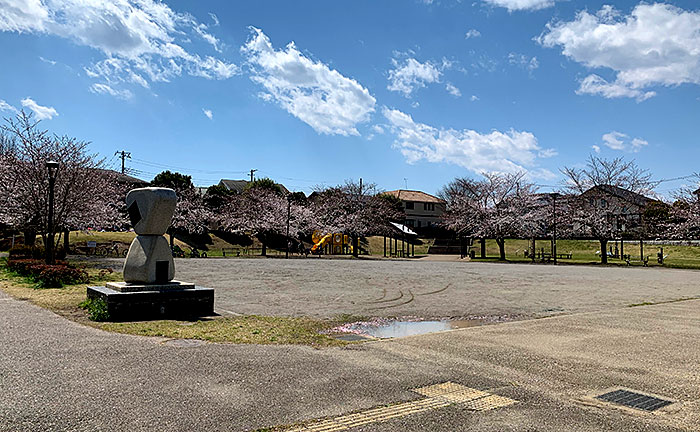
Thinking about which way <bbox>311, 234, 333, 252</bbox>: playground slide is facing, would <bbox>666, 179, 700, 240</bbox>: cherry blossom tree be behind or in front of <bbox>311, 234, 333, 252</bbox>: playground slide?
behind

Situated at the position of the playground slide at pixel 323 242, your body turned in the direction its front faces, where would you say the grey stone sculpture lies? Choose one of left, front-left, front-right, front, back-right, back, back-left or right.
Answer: left

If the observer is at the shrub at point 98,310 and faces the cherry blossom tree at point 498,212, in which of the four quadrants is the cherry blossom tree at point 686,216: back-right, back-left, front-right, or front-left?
front-right

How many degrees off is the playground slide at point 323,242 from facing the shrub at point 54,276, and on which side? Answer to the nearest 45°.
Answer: approximately 90° to its left

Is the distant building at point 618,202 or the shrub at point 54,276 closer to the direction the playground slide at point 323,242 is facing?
the shrub

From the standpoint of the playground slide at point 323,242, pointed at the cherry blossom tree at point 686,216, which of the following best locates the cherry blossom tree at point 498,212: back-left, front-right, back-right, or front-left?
front-left

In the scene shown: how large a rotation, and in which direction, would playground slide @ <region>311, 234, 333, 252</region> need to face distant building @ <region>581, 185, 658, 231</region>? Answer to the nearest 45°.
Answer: approximately 180°

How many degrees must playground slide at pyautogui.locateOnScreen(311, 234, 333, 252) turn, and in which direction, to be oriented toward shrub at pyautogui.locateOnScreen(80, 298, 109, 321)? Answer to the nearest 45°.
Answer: approximately 90° to its left

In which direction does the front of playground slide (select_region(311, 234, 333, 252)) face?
to the viewer's left

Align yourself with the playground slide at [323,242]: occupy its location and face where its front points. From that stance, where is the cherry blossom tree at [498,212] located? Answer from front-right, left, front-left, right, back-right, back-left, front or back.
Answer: back
